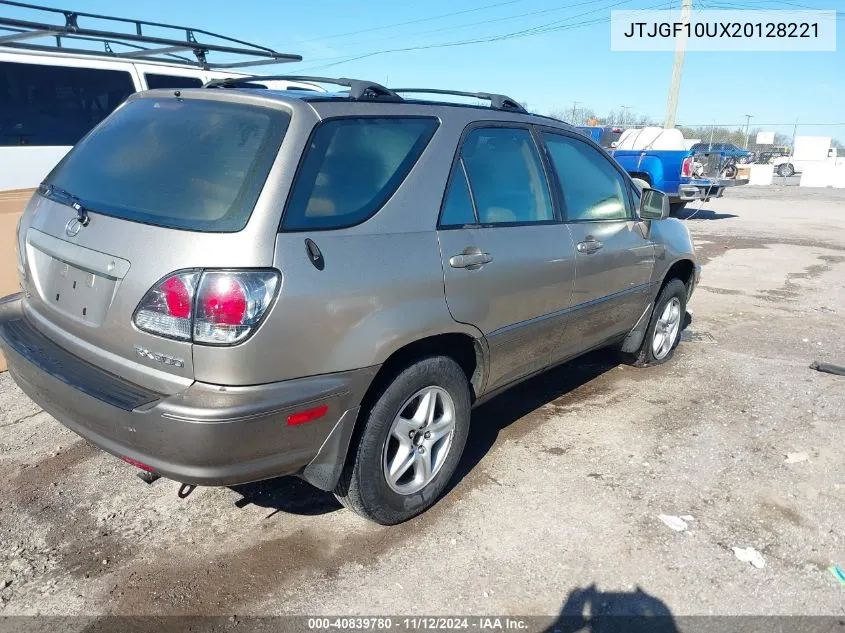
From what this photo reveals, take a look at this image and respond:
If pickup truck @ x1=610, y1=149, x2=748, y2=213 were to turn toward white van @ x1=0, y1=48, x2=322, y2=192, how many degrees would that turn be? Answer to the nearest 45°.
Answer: approximately 90° to its left

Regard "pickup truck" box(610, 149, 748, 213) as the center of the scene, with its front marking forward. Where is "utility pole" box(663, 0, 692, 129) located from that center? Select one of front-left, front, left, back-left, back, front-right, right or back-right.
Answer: front-right

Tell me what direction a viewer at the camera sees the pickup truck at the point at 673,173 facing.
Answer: facing away from the viewer and to the left of the viewer

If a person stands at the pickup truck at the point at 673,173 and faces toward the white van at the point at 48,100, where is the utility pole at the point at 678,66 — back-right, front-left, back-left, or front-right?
back-right

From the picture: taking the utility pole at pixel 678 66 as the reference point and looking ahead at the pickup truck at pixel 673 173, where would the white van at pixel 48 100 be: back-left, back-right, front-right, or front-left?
front-right
